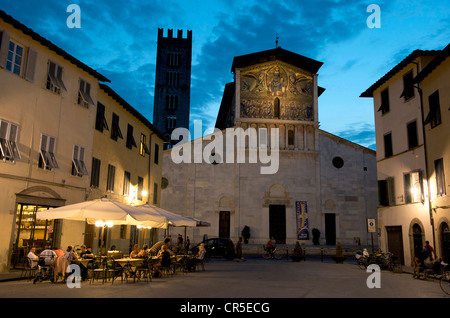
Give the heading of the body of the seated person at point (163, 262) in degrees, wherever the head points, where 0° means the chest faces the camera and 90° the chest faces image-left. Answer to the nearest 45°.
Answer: approximately 90°

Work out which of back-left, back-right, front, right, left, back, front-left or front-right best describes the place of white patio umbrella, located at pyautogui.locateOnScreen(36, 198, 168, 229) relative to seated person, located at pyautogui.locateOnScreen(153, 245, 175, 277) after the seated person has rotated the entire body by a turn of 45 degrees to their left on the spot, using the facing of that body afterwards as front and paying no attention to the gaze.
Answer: front

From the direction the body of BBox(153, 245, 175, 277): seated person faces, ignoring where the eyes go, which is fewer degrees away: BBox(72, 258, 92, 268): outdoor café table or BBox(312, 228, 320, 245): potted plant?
the outdoor café table
